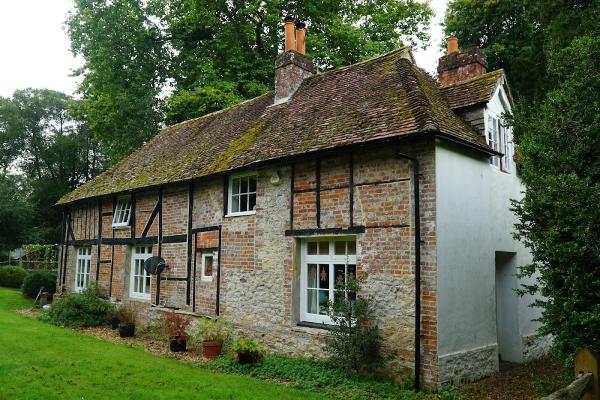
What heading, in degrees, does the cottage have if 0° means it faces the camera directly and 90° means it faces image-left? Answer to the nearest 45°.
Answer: approximately 45°

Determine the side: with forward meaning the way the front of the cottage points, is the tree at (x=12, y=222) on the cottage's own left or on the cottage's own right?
on the cottage's own right

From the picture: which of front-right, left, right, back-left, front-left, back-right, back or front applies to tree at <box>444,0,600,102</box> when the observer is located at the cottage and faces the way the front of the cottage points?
back

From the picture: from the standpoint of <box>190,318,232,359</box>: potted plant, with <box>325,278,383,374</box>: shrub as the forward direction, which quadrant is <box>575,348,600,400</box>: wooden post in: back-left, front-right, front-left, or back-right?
front-right

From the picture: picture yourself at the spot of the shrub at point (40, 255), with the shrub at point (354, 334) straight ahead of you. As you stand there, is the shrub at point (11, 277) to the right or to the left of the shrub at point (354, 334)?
right

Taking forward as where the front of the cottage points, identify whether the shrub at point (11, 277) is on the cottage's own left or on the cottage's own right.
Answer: on the cottage's own right

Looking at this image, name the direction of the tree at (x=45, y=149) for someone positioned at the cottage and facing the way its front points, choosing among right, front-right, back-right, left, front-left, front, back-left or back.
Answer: right

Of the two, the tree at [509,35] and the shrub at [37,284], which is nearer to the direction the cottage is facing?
the shrub

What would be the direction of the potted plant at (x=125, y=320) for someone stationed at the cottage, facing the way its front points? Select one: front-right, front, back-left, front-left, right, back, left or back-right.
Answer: right

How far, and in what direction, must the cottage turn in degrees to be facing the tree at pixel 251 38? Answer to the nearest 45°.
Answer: approximately 135° to its right

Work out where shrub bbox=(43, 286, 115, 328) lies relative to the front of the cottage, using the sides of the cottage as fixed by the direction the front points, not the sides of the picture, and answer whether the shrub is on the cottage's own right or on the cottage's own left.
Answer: on the cottage's own right

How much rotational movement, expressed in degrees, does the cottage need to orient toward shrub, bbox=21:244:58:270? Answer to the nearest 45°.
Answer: approximately 90° to its right

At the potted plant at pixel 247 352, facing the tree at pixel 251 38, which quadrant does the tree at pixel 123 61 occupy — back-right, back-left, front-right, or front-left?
front-left
